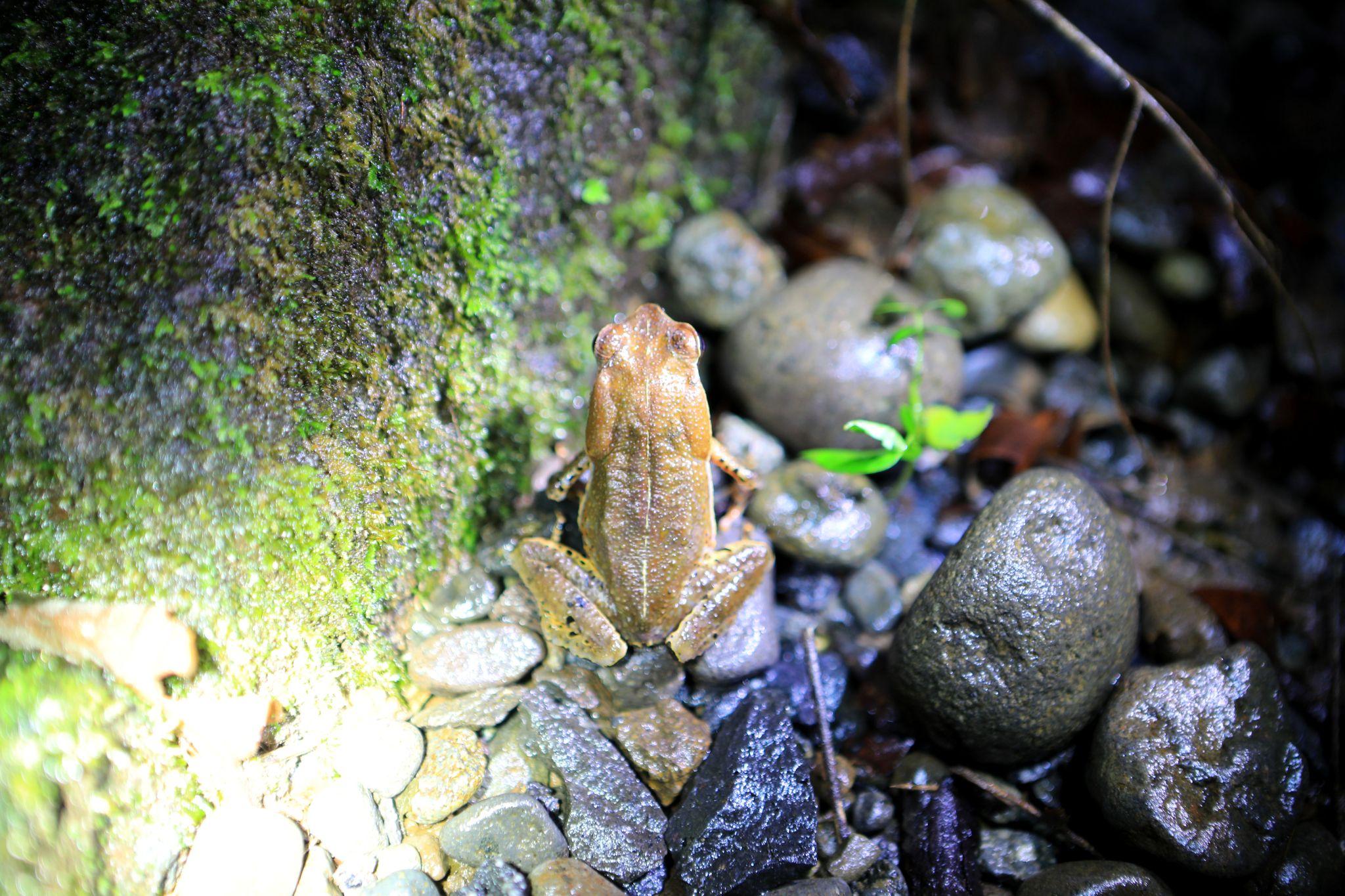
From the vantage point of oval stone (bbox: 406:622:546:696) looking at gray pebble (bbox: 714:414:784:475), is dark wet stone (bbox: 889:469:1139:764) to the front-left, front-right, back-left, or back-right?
front-right

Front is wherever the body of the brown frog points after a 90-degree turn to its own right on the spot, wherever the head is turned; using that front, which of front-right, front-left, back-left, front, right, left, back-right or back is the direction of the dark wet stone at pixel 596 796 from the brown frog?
right

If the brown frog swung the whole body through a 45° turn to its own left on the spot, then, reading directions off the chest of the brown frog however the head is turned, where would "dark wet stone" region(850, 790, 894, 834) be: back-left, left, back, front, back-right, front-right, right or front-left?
back

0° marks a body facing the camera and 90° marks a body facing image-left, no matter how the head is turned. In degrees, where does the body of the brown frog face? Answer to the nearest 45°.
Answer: approximately 180°

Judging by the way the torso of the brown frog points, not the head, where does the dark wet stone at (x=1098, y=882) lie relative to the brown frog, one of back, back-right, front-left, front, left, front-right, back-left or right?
back-right

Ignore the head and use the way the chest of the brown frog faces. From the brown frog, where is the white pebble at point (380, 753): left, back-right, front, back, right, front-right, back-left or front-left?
back-left

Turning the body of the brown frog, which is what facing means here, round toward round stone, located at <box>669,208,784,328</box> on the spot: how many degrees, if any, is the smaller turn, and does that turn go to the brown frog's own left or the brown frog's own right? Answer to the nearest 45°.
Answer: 0° — it already faces it

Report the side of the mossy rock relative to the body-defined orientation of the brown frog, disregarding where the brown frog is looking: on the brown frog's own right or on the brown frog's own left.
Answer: on the brown frog's own left

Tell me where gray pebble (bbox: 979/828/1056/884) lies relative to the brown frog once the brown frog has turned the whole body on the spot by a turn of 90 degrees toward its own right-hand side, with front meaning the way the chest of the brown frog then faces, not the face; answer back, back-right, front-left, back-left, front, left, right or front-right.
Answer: front-right

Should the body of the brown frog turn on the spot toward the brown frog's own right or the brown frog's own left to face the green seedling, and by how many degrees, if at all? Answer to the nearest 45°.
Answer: approximately 45° to the brown frog's own right

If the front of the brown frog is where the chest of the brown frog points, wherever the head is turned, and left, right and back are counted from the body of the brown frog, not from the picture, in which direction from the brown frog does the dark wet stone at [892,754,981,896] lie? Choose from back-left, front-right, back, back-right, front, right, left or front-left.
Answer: back-right
